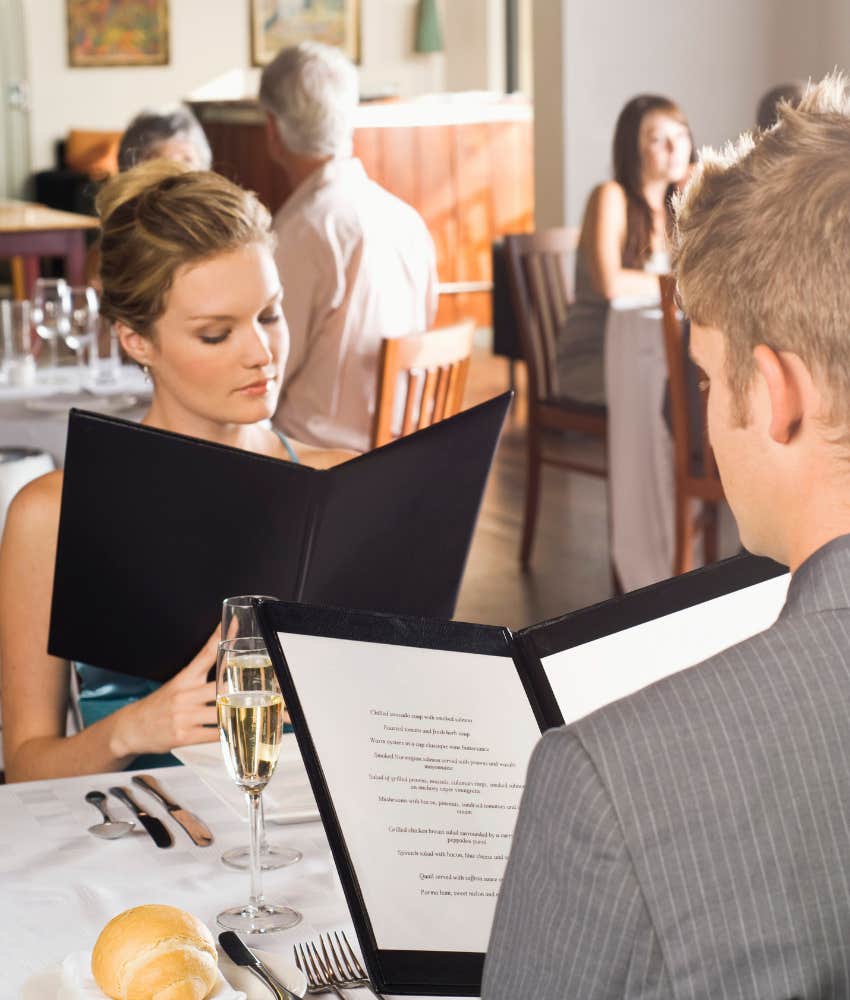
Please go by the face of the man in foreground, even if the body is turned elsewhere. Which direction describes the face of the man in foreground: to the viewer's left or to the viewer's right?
to the viewer's left

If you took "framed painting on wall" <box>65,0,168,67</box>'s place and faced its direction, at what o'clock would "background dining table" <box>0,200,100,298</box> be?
The background dining table is roughly at 12 o'clock from the framed painting on wall.

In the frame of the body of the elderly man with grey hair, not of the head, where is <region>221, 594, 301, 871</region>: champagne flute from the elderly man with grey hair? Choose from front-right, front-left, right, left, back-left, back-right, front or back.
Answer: back-left

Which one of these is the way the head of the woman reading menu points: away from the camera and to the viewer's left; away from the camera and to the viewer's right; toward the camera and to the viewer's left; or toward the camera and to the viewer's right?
toward the camera and to the viewer's right

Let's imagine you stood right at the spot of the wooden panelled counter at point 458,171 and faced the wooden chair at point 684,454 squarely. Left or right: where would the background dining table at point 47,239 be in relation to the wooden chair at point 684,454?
right

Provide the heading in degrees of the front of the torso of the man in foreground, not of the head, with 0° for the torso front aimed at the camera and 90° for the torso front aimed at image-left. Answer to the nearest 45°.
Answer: approximately 135°

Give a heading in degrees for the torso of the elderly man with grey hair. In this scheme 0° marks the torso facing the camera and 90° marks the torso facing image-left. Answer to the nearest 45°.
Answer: approximately 135°

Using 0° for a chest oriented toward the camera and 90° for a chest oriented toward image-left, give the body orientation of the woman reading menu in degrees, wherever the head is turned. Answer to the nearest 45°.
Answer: approximately 315°

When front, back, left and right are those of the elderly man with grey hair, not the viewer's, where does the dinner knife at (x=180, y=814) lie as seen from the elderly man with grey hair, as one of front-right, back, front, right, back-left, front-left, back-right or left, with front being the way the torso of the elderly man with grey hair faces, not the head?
back-left

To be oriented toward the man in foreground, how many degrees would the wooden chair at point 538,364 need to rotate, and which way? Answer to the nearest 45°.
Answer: approximately 45° to its right
